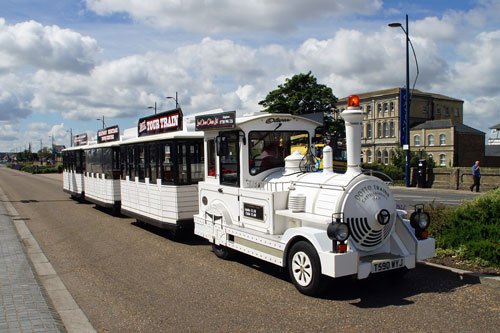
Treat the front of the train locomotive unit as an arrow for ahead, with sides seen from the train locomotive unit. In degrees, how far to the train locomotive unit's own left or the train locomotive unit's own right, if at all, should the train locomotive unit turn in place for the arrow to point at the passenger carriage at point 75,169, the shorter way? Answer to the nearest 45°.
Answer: approximately 180°

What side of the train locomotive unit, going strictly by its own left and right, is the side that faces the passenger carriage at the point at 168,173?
back

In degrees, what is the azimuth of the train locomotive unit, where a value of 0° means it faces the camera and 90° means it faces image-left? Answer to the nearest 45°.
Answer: approximately 315°

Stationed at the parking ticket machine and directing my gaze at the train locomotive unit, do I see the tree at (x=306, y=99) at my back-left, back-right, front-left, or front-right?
back-right

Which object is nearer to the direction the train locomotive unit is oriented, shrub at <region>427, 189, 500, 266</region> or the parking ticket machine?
the shrub

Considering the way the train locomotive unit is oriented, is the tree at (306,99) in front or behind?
behind

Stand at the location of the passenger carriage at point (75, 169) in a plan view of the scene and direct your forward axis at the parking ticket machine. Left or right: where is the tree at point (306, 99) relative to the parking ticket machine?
left

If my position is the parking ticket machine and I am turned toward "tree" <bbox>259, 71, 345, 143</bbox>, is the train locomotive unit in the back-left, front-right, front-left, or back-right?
back-left

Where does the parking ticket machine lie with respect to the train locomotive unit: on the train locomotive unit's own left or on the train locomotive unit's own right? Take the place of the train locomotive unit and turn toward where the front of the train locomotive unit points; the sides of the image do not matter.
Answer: on the train locomotive unit's own left

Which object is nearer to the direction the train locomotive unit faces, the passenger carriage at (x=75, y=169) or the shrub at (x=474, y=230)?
the shrub
